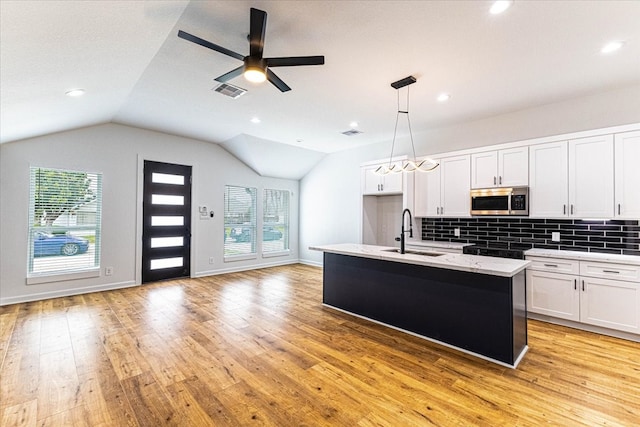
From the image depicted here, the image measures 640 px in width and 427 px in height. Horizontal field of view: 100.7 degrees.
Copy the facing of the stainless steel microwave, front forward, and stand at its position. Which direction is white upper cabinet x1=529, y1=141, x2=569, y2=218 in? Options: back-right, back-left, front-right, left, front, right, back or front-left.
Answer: left

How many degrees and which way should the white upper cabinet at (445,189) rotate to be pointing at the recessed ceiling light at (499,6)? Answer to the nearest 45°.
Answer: approximately 45° to its left

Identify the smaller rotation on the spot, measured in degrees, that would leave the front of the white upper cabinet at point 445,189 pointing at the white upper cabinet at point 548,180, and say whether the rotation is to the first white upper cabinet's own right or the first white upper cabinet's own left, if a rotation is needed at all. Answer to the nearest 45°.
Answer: approximately 135° to the first white upper cabinet's own left

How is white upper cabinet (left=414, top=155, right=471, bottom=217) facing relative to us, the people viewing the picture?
facing the viewer and to the left of the viewer

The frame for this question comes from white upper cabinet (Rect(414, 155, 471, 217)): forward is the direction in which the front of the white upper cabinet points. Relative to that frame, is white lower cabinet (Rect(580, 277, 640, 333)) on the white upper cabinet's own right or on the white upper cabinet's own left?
on the white upper cabinet's own left

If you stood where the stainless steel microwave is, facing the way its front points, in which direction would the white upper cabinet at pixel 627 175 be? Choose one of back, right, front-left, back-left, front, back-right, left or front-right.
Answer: left

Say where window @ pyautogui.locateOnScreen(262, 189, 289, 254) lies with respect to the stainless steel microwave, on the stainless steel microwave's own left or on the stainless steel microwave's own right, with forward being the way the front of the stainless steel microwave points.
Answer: on the stainless steel microwave's own right

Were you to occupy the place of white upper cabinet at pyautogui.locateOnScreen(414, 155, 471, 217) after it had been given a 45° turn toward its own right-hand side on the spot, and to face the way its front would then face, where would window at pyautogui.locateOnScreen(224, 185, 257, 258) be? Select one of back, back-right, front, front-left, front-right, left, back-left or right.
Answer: front

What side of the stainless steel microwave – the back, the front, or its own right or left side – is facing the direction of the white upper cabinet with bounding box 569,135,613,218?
left

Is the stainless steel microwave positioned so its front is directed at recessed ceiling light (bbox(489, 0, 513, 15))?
yes

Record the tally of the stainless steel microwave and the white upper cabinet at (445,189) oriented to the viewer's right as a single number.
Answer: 0

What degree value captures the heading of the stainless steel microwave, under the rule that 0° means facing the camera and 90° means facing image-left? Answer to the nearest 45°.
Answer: approximately 0°

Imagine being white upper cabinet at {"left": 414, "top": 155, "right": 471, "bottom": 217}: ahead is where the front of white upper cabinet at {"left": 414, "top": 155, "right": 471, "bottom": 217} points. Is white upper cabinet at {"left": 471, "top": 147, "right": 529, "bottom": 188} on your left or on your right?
on your left
